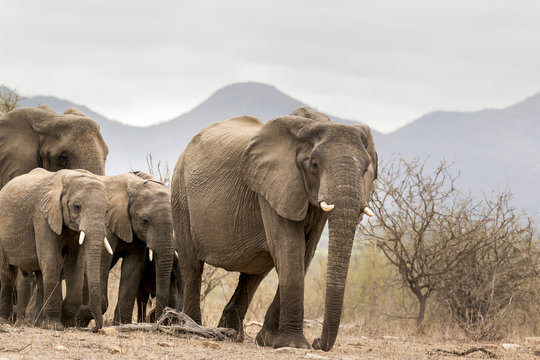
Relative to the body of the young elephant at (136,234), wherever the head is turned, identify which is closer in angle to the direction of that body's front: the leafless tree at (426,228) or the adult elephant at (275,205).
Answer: the adult elephant

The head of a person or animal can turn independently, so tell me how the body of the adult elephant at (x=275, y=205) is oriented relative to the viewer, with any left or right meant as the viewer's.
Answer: facing the viewer and to the right of the viewer

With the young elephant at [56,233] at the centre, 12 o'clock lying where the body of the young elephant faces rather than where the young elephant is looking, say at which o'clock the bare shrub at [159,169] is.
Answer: The bare shrub is roughly at 8 o'clock from the young elephant.

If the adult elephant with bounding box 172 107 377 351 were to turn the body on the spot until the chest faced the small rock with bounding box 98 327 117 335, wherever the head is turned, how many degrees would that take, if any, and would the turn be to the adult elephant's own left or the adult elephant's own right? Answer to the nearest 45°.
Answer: approximately 135° to the adult elephant's own right

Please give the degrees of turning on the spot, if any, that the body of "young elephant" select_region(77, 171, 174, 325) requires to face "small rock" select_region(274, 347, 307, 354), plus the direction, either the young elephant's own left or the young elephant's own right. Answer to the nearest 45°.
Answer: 0° — it already faces it

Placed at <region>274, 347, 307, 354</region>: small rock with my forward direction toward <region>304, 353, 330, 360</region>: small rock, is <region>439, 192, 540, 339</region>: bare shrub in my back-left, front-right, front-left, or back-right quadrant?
back-left

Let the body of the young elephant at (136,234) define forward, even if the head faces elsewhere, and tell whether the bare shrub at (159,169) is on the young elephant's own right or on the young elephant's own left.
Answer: on the young elephant's own left

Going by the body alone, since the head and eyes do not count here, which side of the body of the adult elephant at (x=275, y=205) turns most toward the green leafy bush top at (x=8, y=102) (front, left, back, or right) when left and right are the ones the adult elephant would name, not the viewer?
back

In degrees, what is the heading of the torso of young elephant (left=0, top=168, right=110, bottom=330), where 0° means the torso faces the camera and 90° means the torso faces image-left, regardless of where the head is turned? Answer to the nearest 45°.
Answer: approximately 315°

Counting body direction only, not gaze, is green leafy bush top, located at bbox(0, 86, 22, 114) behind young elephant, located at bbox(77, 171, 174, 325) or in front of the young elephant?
behind

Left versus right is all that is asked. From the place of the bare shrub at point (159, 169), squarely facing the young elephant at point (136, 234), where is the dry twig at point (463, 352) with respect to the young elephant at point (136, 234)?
left

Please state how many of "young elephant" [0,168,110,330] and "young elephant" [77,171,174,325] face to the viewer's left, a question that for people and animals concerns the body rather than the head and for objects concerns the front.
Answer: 0

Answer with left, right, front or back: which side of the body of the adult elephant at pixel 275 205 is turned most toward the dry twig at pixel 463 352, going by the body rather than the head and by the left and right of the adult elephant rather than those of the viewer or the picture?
front
